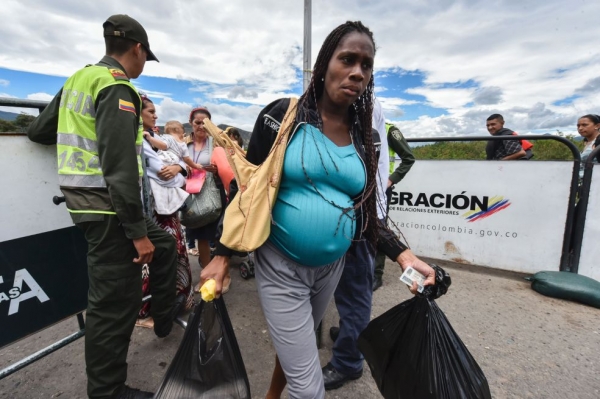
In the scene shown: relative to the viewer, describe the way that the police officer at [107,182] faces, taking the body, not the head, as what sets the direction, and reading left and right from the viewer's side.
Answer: facing away from the viewer and to the right of the viewer
